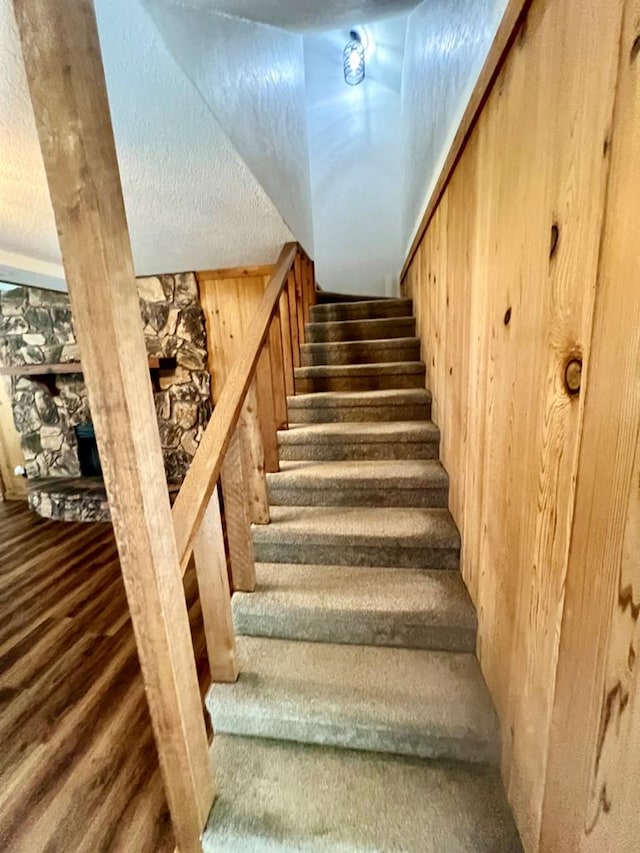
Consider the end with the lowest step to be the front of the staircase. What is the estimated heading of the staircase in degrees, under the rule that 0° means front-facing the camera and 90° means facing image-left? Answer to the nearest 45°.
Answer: approximately 0°

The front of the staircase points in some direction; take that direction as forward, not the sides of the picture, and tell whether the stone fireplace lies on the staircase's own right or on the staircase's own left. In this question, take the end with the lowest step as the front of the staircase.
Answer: on the staircase's own right

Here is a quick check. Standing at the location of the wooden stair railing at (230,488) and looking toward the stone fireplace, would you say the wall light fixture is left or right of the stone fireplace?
right
